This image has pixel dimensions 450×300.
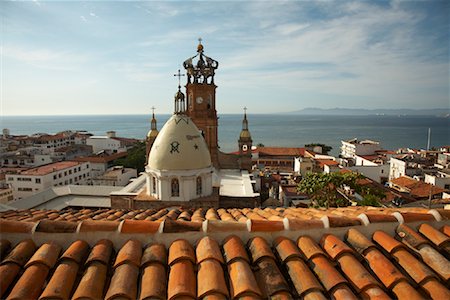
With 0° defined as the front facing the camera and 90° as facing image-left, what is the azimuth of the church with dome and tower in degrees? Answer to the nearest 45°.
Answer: approximately 180°

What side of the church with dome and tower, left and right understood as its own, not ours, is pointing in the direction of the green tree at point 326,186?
right

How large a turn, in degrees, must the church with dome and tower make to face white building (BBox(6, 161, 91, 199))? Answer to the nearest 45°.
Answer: approximately 45° to its left
